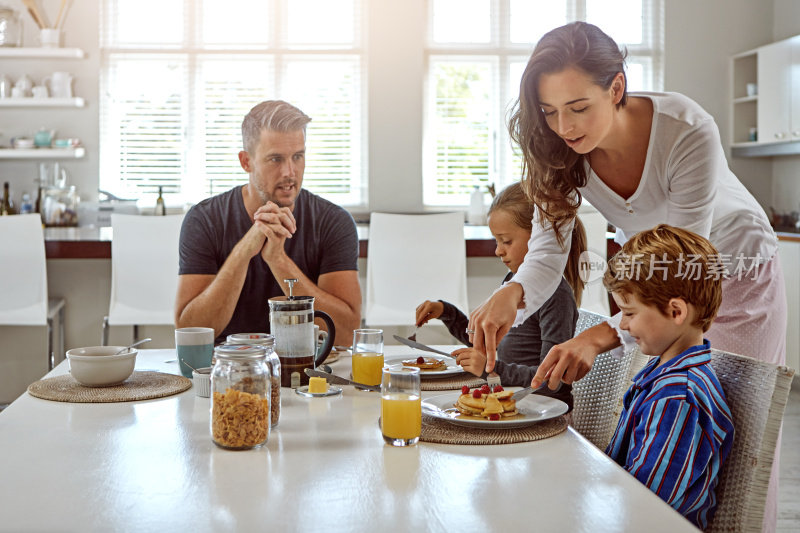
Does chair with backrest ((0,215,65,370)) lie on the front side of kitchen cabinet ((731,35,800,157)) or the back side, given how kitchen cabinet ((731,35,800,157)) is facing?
on the front side

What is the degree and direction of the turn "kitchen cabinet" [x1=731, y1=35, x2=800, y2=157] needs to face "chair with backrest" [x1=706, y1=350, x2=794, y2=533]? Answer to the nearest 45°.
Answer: approximately 45° to its left

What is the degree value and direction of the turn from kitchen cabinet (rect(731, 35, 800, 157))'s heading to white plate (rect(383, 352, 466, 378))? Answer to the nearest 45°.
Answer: approximately 45° to its left

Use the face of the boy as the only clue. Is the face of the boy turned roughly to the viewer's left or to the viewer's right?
to the viewer's left

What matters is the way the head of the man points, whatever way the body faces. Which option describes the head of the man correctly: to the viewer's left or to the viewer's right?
to the viewer's right

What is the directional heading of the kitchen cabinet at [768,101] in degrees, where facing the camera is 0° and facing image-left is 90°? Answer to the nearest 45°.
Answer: approximately 45°

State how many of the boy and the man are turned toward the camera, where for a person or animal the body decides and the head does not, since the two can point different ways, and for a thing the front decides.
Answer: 1

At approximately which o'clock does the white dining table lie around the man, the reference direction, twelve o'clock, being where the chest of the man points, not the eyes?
The white dining table is roughly at 12 o'clock from the man.

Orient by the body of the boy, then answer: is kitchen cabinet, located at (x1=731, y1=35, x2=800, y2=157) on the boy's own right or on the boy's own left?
on the boy's own right

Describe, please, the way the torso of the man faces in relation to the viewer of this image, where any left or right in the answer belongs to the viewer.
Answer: facing the viewer

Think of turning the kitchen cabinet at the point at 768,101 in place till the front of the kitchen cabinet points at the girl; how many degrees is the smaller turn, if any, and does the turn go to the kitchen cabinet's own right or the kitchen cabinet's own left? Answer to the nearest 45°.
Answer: approximately 45° to the kitchen cabinet's own left

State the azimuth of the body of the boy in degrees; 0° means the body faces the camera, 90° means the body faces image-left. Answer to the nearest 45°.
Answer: approximately 90°
